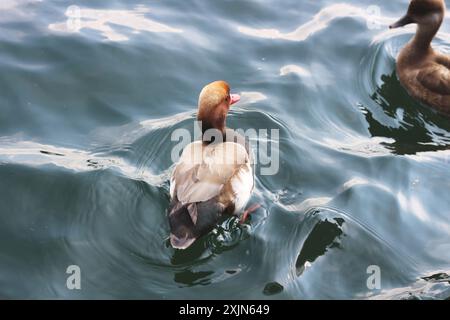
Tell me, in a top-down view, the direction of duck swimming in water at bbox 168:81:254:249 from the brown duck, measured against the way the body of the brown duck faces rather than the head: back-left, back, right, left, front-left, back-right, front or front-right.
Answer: front-left

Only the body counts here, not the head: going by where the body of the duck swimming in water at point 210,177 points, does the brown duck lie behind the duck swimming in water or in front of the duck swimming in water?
in front

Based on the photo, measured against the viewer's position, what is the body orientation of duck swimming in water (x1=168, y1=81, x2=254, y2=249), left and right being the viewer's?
facing away from the viewer and to the right of the viewer

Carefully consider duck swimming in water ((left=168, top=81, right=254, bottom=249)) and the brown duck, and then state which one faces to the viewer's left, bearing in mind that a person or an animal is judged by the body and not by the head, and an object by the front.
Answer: the brown duck

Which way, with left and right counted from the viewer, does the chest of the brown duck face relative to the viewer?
facing to the left of the viewer
